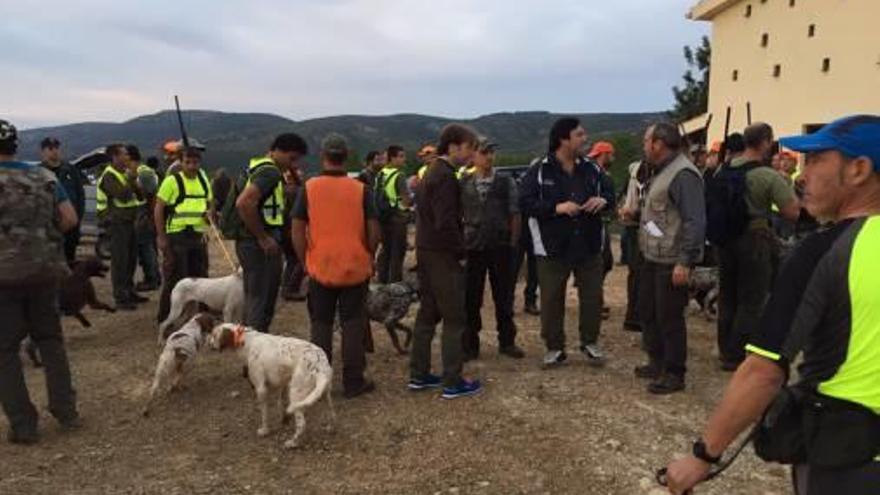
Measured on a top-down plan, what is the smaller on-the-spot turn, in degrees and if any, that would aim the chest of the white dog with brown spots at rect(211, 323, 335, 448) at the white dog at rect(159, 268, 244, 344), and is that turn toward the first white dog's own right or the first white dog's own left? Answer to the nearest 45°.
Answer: approximately 45° to the first white dog's own right

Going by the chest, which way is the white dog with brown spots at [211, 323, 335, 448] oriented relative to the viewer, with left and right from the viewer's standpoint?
facing away from the viewer and to the left of the viewer

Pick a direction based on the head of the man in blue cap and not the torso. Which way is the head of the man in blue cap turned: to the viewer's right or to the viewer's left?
to the viewer's left

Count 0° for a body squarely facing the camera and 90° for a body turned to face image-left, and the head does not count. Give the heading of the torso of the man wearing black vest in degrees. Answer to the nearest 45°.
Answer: approximately 0°

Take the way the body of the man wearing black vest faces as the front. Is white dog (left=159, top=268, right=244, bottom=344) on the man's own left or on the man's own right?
on the man's own right

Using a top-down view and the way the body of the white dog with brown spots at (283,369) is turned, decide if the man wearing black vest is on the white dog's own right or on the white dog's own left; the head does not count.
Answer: on the white dog's own right
